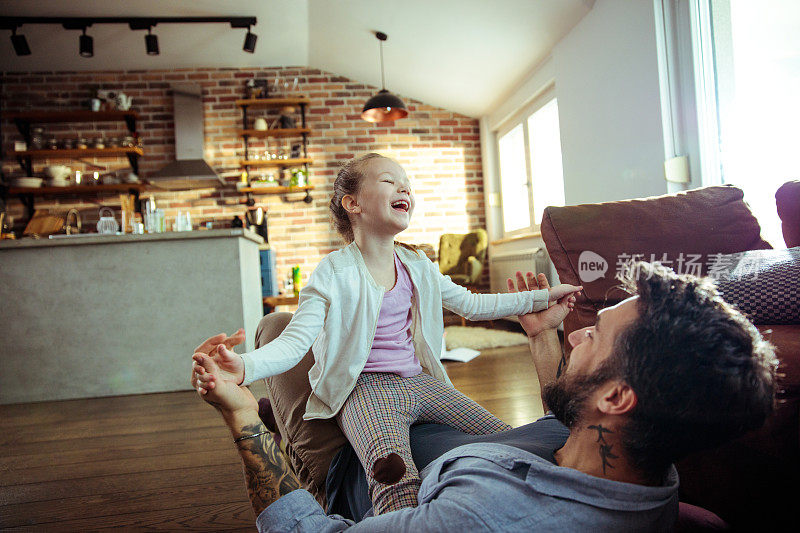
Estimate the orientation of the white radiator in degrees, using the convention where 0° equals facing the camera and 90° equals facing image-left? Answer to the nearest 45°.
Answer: approximately 45°

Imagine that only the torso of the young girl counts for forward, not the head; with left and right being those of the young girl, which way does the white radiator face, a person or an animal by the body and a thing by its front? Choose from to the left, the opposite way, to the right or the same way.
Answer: to the right

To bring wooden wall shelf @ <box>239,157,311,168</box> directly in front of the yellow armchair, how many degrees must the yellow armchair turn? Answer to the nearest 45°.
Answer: approximately 45° to its right

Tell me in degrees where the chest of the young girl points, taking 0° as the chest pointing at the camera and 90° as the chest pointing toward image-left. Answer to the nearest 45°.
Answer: approximately 315°

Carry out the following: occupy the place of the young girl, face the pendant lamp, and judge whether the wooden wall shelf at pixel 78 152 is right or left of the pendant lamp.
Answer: left

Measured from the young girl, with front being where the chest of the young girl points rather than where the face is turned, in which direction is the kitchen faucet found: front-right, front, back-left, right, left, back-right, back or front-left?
back

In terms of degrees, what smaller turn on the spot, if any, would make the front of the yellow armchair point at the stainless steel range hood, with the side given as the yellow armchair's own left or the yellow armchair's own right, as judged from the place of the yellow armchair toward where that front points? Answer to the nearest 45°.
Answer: approximately 45° to the yellow armchair's own right

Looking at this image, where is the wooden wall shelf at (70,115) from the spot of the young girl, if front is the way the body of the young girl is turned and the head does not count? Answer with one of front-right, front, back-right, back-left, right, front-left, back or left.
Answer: back

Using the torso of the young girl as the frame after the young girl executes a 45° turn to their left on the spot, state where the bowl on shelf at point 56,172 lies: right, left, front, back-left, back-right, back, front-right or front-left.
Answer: back-left
